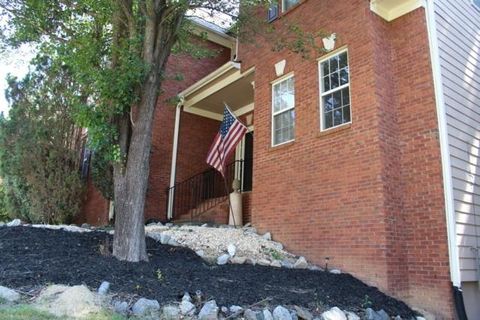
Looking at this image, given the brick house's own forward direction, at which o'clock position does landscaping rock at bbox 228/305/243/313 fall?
The landscaping rock is roughly at 12 o'clock from the brick house.

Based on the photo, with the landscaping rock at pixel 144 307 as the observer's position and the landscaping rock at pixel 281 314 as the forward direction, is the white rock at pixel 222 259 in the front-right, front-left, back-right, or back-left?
front-left

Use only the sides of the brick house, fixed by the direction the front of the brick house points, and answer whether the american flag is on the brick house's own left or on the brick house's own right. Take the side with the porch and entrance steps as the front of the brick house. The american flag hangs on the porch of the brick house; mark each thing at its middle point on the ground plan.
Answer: on the brick house's own right

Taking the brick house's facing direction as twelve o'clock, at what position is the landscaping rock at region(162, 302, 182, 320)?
The landscaping rock is roughly at 12 o'clock from the brick house.

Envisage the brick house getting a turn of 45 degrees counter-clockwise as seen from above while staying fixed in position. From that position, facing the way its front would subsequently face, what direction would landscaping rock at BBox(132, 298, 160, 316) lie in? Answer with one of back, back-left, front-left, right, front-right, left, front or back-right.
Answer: front-right

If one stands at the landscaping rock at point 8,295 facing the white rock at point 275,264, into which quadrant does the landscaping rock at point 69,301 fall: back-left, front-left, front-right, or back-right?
front-right

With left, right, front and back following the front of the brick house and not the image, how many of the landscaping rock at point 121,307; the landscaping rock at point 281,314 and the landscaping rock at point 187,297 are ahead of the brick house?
3

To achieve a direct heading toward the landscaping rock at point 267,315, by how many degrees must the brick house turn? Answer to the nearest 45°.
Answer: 0° — it already faces it

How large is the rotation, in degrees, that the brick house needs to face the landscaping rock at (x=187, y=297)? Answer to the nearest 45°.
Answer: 0° — it already faces it

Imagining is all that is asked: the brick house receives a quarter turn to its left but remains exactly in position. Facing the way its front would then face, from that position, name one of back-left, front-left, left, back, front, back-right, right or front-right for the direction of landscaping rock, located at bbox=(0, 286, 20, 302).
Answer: right

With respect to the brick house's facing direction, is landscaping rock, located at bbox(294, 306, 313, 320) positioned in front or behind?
in front

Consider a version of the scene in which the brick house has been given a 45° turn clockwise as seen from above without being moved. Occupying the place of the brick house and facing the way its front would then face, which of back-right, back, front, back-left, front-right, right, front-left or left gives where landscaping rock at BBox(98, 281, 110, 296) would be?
front-left

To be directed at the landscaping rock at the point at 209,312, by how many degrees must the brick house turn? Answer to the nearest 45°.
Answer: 0° — it already faces it

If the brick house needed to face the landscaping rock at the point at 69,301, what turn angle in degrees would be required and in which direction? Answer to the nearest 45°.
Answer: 0° — it already faces it

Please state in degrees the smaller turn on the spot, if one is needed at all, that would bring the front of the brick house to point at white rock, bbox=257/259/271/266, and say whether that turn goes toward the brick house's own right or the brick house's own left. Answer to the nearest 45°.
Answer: approximately 45° to the brick house's own right
